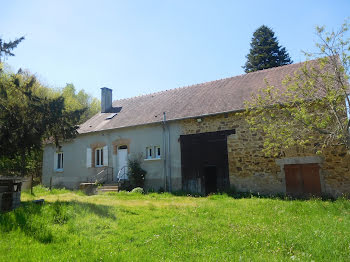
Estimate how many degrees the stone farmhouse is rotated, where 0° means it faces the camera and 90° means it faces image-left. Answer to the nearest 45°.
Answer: approximately 45°

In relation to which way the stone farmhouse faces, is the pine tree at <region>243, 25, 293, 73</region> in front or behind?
behind

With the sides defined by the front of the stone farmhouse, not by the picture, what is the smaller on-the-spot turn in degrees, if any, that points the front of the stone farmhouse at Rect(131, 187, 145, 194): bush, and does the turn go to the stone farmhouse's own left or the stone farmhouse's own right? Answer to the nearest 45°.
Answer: approximately 45° to the stone farmhouse's own right
